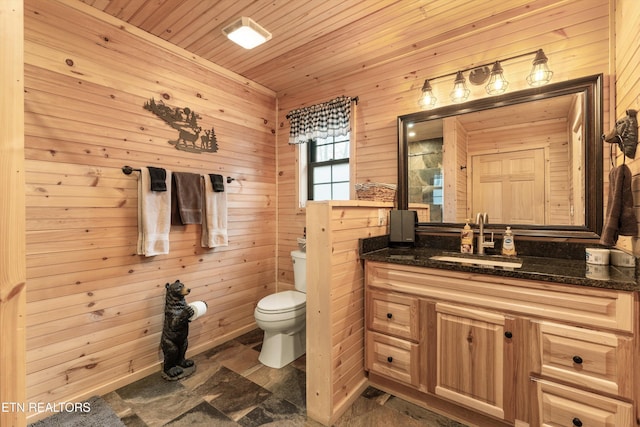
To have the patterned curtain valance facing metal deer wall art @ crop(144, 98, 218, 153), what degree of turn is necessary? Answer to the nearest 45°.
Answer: approximately 45° to its right

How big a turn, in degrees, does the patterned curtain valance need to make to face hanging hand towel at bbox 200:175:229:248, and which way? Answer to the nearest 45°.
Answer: approximately 45° to its right

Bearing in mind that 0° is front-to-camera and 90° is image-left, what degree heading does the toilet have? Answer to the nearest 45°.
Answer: approximately 45°

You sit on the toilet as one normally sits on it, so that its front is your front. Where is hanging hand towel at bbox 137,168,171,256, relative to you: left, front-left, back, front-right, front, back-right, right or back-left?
front-right

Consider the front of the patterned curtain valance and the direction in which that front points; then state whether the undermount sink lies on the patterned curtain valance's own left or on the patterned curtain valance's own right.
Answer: on the patterned curtain valance's own left

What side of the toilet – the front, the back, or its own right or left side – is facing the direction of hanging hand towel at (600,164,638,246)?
left

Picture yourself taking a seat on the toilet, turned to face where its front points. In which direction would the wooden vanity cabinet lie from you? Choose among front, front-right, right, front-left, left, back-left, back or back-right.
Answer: left
